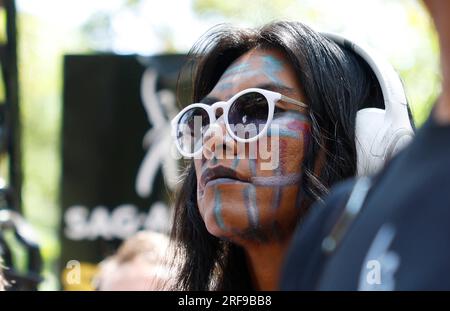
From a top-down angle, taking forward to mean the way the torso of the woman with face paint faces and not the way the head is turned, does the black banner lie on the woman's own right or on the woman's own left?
on the woman's own right

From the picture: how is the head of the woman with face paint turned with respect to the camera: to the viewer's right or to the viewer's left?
to the viewer's left

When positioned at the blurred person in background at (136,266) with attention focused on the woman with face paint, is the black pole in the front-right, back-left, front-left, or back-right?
back-right

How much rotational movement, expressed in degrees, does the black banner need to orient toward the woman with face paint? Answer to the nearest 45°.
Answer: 0° — it already faces them

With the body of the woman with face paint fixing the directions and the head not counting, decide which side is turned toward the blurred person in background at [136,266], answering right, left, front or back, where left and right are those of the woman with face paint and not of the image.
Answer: right

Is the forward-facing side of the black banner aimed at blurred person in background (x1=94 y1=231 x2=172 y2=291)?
yes

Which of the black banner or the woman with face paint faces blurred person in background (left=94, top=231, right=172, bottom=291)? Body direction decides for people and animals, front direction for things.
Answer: the black banner

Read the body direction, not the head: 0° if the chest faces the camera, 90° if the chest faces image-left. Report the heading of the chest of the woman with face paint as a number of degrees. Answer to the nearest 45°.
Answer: approximately 45°
